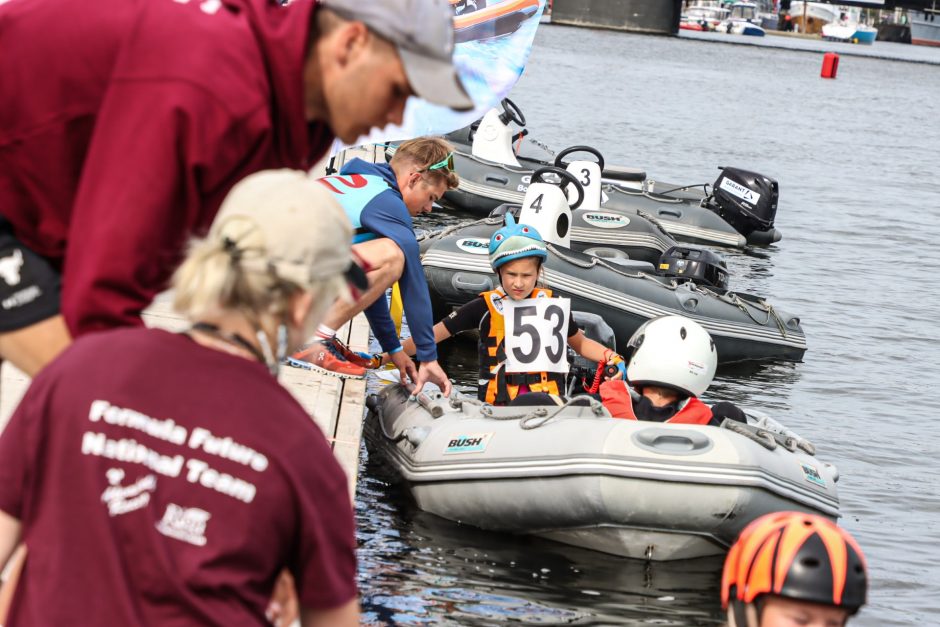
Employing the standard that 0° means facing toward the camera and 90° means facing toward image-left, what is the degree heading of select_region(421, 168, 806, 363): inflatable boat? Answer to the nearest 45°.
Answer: approximately 90°

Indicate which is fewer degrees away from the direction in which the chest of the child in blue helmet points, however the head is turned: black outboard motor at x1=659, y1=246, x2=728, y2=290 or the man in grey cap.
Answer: the man in grey cap

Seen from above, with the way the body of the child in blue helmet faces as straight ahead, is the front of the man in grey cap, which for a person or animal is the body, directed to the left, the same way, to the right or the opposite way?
to the left

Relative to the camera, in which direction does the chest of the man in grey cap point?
to the viewer's right

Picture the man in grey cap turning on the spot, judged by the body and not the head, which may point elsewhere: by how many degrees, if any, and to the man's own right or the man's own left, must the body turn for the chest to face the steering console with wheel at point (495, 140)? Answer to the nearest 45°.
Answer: approximately 90° to the man's own left

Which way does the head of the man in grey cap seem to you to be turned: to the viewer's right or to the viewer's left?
to the viewer's right
